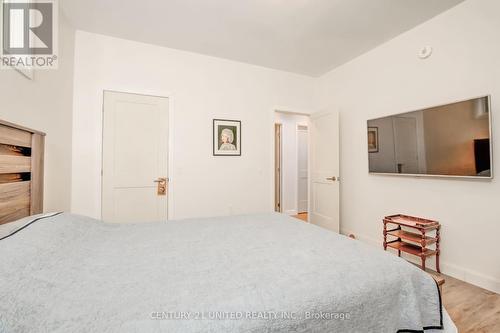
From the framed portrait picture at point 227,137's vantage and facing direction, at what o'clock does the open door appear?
The open door is roughly at 9 o'clock from the framed portrait picture.

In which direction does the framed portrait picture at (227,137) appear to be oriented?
toward the camera

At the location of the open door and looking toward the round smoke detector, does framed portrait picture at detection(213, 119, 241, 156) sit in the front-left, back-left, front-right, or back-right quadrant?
back-right

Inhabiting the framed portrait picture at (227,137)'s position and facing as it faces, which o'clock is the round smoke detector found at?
The round smoke detector is roughly at 10 o'clock from the framed portrait picture.

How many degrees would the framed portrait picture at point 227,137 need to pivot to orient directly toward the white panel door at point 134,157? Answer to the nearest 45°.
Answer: approximately 90° to its right

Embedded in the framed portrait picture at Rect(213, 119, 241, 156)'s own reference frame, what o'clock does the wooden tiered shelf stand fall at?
The wooden tiered shelf stand is roughly at 10 o'clock from the framed portrait picture.
